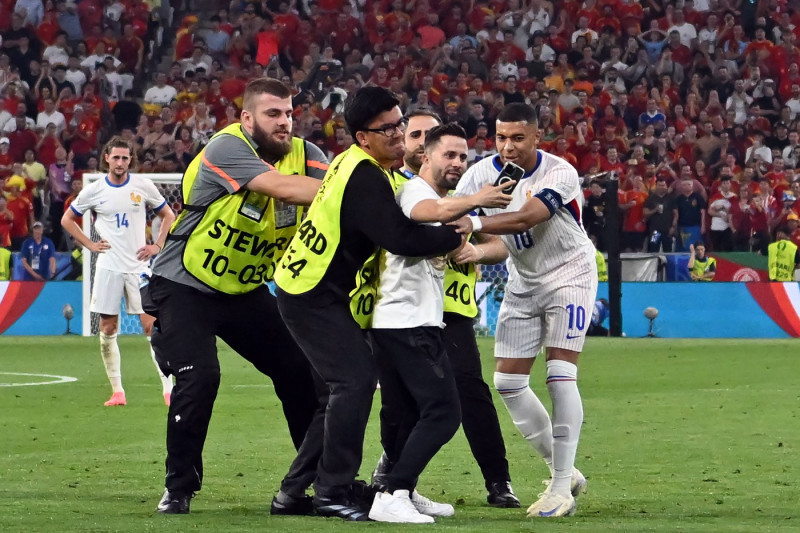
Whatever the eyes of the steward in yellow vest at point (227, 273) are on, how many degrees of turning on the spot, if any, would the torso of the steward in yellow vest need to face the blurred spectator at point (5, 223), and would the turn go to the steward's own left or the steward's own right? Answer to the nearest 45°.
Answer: approximately 135° to the steward's own left

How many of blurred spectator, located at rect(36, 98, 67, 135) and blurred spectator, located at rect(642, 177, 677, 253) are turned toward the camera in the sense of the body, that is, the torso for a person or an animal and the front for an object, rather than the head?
2

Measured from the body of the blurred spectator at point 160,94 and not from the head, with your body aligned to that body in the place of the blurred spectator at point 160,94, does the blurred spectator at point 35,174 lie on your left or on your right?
on your right

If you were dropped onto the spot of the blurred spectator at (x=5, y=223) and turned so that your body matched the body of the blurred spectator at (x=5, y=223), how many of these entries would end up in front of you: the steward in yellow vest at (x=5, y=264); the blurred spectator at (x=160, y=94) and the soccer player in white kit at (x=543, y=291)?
2

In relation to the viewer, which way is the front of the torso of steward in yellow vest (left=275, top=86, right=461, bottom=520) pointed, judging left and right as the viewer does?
facing to the right of the viewer

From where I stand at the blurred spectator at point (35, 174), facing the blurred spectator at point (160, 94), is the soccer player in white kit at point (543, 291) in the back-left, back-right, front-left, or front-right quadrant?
back-right

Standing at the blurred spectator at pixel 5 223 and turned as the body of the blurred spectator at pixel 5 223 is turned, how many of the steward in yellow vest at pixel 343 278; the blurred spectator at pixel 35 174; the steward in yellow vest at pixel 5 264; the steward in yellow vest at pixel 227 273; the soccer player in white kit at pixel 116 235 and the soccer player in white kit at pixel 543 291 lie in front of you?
5

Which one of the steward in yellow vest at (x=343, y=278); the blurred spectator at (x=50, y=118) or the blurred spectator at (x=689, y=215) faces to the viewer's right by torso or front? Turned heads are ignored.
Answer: the steward in yellow vest

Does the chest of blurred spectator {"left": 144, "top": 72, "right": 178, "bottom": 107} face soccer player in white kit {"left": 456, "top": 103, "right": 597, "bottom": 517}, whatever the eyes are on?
yes
